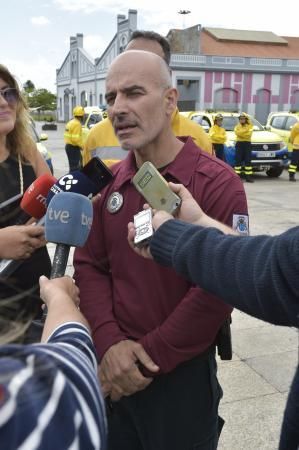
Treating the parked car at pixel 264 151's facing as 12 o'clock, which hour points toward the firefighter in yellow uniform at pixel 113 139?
The firefighter in yellow uniform is roughly at 2 o'clock from the parked car.

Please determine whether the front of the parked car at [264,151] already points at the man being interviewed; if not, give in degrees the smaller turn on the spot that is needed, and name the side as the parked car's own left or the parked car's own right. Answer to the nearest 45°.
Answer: approximately 45° to the parked car's own right

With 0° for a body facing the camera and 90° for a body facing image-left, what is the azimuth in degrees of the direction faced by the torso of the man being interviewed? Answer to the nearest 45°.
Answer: approximately 45°

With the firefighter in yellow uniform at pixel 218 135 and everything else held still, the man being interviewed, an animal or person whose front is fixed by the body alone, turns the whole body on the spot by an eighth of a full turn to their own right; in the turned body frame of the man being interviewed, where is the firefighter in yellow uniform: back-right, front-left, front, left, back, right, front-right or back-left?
right

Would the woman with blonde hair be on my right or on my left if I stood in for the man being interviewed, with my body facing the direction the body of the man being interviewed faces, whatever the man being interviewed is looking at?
on my right

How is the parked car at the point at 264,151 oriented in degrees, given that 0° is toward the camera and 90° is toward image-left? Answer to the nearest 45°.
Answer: approximately 315°

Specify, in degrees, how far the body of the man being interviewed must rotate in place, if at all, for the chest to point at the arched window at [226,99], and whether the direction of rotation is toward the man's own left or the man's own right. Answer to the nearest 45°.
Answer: approximately 135° to the man's own right
